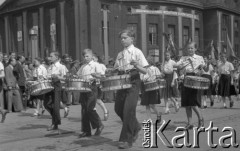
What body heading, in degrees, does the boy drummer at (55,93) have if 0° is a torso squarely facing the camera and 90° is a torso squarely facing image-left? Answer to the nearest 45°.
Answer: approximately 45°

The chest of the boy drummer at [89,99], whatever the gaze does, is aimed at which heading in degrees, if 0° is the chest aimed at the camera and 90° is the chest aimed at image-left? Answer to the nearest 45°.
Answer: approximately 45°

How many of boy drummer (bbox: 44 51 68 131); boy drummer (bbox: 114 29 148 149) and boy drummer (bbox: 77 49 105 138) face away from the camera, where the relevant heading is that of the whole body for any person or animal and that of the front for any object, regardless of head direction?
0

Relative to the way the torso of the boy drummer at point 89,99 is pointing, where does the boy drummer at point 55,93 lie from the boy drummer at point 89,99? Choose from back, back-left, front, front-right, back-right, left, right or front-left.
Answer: right

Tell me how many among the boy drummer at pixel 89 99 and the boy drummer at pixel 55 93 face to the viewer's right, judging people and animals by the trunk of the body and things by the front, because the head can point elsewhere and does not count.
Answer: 0

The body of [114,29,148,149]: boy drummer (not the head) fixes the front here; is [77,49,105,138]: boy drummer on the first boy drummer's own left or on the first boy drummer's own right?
on the first boy drummer's own right

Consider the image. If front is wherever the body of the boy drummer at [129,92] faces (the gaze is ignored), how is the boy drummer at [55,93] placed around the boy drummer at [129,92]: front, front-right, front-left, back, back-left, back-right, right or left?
right

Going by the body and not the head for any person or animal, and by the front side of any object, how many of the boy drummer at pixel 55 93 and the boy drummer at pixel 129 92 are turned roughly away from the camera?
0

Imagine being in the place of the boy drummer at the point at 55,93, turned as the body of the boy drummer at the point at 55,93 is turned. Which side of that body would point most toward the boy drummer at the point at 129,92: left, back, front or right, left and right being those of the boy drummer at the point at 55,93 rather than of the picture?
left
